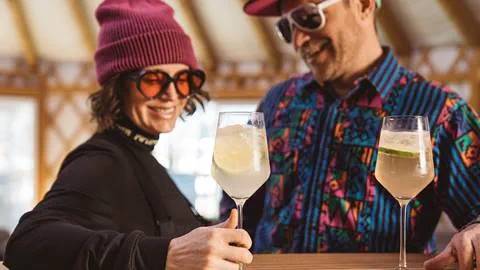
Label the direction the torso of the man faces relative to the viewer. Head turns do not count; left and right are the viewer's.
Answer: facing the viewer and to the left of the viewer

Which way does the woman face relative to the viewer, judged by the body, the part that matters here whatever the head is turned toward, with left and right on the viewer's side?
facing the viewer and to the right of the viewer

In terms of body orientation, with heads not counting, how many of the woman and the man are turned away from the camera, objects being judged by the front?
0

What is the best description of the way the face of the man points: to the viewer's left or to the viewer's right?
to the viewer's left

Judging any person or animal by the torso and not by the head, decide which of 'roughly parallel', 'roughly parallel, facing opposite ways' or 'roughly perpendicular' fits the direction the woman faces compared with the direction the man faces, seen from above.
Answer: roughly perpendicular

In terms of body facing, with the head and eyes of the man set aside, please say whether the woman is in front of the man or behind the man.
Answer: in front
